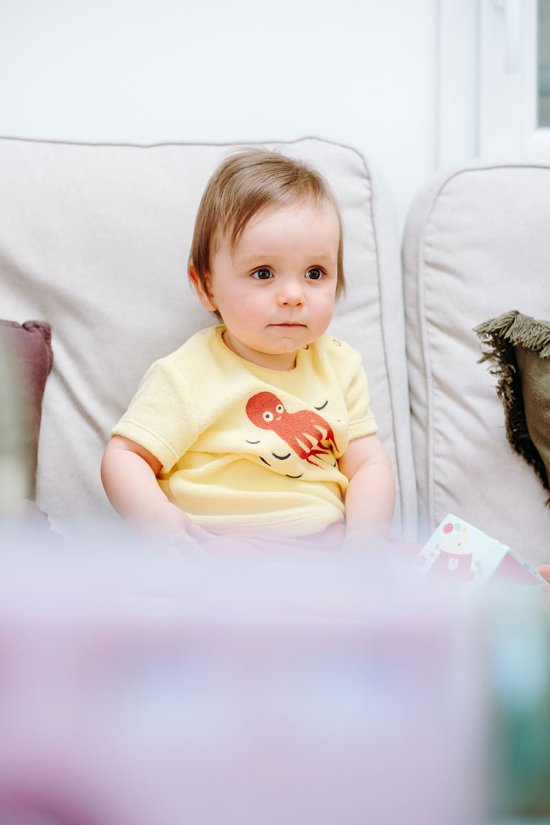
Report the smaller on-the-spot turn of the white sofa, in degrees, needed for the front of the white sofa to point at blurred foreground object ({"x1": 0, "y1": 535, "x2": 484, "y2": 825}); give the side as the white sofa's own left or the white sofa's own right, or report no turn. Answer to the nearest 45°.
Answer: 0° — it already faces it

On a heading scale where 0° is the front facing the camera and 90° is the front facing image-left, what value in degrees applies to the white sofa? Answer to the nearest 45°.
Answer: approximately 0°
